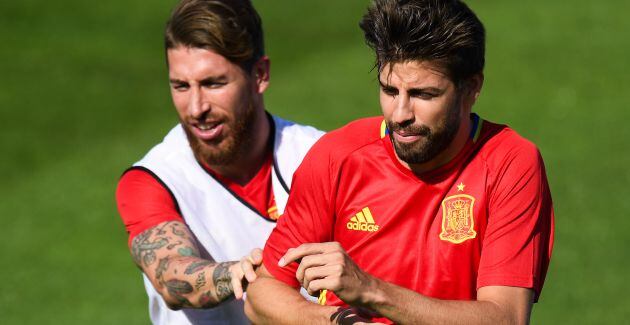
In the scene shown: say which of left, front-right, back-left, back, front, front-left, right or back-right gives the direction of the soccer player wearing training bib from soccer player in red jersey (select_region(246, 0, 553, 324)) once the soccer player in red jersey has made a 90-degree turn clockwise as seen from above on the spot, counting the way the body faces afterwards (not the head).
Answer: front-right

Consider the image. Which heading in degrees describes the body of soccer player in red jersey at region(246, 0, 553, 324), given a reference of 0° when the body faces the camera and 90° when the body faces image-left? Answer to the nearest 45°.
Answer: approximately 0°
